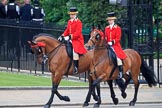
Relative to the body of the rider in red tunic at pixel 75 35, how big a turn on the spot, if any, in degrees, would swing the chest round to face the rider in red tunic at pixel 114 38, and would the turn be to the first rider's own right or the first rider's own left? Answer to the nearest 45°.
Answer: approximately 135° to the first rider's own left

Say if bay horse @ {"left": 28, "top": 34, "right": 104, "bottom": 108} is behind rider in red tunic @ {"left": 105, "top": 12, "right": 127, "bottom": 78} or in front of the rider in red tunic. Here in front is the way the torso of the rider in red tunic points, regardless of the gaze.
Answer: in front

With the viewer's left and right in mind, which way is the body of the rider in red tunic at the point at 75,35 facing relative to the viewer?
facing the viewer and to the left of the viewer

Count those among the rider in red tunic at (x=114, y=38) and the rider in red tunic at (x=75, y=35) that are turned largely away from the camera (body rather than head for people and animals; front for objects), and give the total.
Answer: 0

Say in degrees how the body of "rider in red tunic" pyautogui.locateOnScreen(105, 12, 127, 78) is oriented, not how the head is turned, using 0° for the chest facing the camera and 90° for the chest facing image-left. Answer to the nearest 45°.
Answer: approximately 45°

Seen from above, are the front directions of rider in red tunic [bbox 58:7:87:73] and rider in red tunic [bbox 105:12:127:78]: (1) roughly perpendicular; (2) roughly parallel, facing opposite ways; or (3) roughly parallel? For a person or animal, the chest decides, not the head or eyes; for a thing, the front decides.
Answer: roughly parallel

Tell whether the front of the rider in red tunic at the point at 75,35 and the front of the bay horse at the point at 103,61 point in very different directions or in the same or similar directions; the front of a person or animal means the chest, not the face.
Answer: same or similar directions

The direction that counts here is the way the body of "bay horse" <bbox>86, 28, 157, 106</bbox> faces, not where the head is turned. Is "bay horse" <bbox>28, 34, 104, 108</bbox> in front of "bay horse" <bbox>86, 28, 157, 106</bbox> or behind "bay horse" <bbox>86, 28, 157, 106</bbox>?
in front

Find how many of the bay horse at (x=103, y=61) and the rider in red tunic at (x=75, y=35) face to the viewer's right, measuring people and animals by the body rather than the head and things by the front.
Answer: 0
